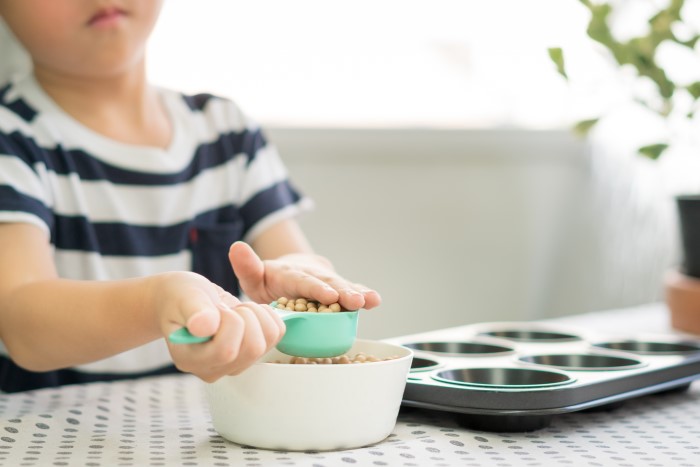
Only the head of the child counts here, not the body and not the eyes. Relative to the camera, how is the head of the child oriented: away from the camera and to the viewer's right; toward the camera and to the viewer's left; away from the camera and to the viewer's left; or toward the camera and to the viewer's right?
toward the camera and to the viewer's right

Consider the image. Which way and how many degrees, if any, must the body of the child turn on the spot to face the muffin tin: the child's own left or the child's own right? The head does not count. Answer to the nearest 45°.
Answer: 0° — they already face it

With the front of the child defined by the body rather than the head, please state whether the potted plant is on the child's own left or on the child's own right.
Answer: on the child's own left

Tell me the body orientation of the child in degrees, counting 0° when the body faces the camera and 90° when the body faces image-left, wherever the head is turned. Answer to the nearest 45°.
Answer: approximately 315°

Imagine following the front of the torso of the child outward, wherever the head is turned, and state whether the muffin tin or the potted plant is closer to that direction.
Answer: the muffin tin
